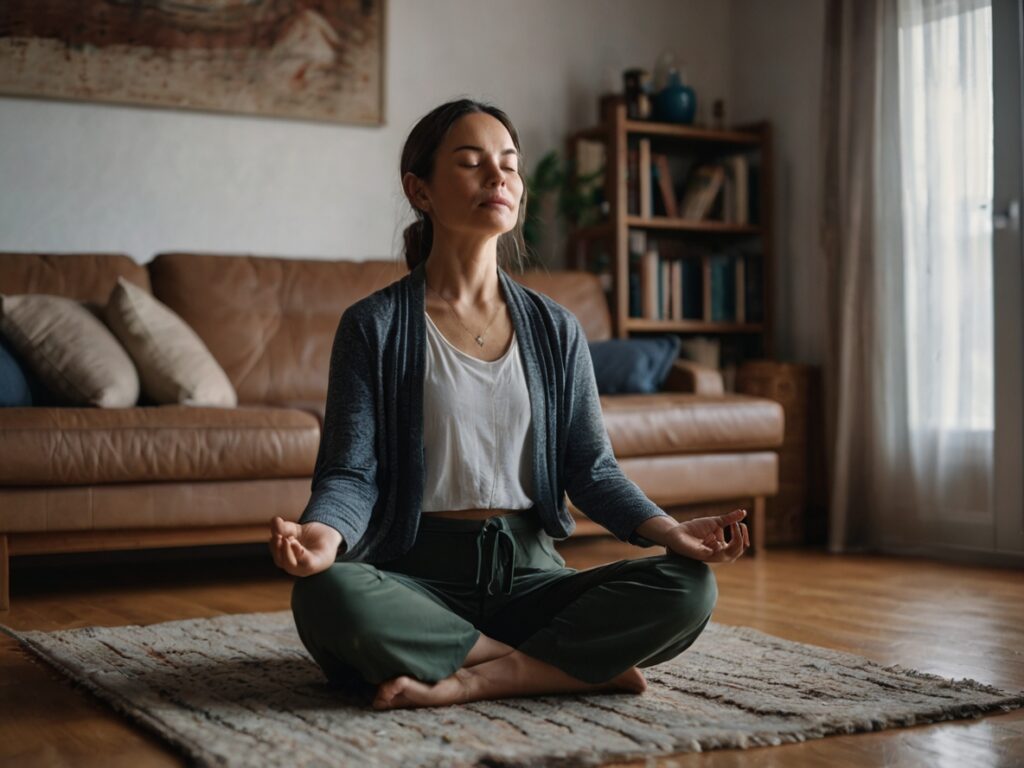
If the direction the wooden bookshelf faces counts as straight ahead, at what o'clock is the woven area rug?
The woven area rug is roughly at 12 o'clock from the wooden bookshelf.

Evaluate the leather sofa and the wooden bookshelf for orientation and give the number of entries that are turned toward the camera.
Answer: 2

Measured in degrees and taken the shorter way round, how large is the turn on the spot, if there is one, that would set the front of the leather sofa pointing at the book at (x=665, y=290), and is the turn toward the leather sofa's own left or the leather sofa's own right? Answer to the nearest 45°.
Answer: approximately 135° to the leather sofa's own left

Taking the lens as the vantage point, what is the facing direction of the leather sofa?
facing the viewer

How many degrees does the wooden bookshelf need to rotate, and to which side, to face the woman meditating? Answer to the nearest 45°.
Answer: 0° — it already faces them

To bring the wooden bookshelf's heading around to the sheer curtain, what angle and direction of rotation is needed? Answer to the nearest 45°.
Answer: approximately 45° to its left

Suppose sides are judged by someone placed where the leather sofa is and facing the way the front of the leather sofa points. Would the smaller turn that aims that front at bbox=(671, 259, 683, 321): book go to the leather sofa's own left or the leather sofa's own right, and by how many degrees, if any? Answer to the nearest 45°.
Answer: approximately 135° to the leather sofa's own left

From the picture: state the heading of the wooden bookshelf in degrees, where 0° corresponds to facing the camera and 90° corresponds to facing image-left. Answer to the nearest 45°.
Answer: approximately 0°

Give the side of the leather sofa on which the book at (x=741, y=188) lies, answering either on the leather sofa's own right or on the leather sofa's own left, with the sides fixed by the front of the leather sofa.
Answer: on the leather sofa's own left
